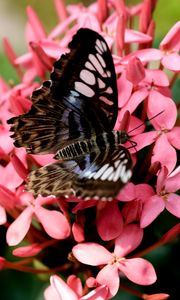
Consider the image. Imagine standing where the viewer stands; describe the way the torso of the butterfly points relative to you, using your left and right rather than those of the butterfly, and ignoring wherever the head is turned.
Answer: facing to the right of the viewer
